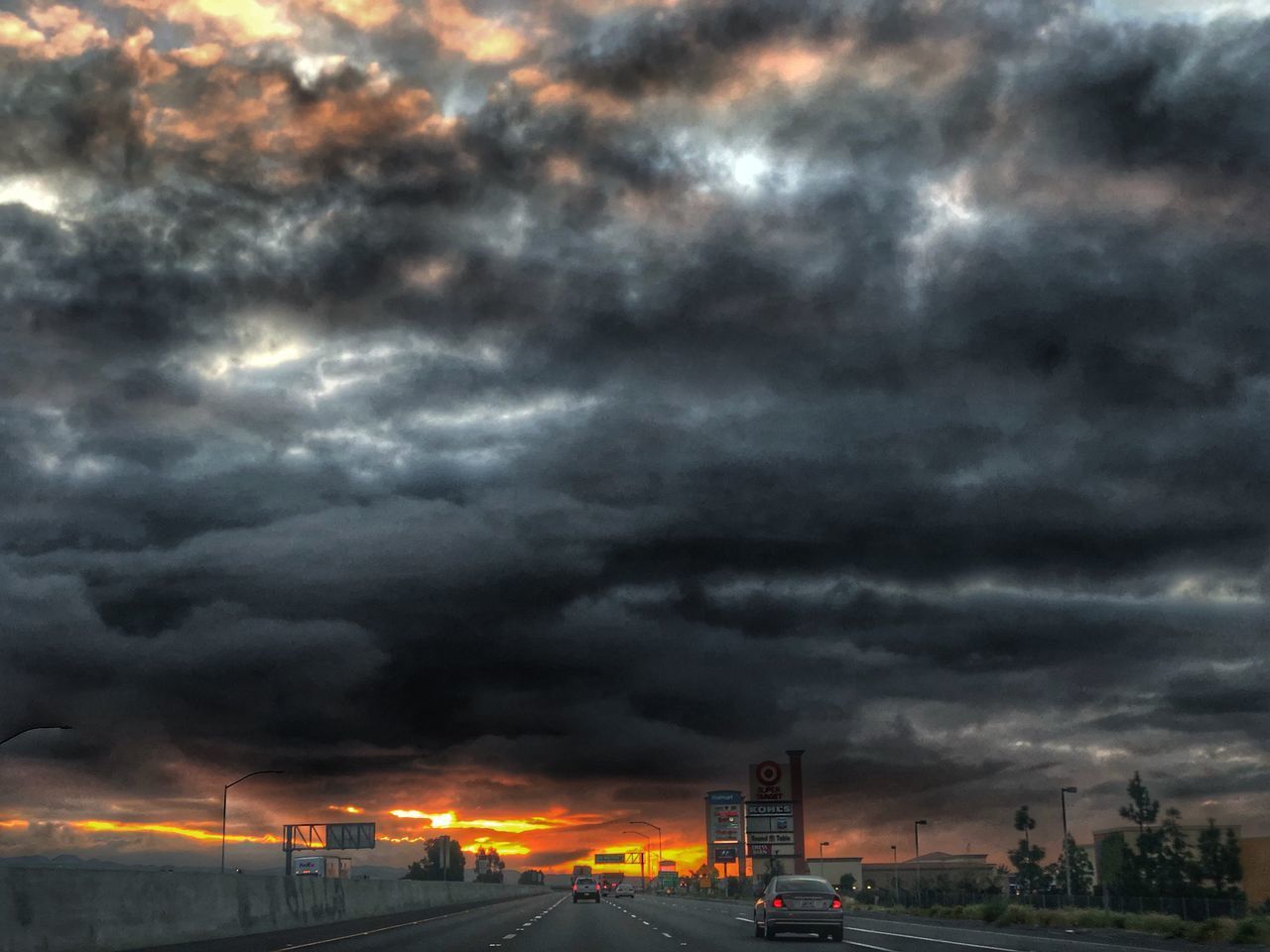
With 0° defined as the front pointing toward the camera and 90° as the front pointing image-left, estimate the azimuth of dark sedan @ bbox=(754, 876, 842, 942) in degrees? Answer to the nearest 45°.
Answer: approximately 180°
